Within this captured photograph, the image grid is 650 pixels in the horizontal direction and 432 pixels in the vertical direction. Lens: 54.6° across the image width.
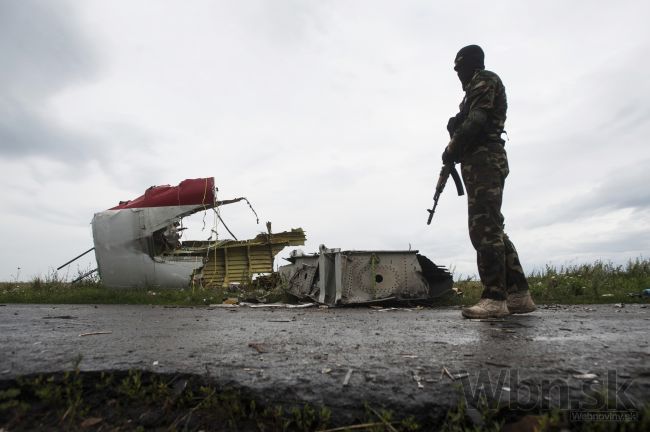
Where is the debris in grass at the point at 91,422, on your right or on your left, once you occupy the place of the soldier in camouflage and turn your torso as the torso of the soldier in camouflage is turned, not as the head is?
on your left

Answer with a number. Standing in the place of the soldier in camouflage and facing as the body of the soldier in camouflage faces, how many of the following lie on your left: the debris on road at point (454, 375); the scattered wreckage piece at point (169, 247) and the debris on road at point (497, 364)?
2

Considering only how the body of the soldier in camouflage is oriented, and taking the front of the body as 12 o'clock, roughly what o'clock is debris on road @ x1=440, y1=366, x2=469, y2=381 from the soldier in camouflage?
The debris on road is roughly at 9 o'clock from the soldier in camouflage.

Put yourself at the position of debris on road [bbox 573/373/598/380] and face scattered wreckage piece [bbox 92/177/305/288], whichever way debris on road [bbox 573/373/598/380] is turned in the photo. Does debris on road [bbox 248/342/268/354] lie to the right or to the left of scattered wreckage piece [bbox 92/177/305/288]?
left

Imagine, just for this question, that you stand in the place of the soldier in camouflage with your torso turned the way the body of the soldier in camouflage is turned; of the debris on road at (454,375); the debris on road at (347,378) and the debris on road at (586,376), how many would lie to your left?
3

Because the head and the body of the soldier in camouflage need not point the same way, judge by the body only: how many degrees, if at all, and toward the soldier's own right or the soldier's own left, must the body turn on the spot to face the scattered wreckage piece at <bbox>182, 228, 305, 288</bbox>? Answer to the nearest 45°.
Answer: approximately 45° to the soldier's own right

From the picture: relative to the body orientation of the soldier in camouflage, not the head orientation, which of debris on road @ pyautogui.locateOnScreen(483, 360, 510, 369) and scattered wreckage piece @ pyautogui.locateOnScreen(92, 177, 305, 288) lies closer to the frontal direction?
the scattered wreckage piece

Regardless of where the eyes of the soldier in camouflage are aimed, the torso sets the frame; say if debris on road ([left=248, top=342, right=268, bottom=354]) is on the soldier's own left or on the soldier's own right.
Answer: on the soldier's own left

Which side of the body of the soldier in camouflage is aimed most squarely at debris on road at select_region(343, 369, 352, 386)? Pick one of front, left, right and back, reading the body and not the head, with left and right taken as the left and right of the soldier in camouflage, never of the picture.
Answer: left

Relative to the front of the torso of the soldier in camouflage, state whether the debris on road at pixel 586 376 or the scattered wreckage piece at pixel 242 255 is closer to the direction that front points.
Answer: the scattered wreckage piece

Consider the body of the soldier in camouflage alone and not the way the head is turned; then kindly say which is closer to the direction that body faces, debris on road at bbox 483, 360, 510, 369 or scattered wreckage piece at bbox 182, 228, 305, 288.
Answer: the scattered wreckage piece

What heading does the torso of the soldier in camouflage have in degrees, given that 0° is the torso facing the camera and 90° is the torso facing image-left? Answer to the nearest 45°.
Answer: approximately 90°

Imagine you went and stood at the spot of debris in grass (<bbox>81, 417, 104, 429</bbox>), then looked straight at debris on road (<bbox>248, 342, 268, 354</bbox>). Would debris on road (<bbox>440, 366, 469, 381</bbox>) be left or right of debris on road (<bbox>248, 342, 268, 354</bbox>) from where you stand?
right

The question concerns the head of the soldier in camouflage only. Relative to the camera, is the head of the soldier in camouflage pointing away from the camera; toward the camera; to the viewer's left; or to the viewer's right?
to the viewer's left

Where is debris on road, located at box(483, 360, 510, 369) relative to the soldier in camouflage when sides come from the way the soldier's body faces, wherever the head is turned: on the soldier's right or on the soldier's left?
on the soldier's left

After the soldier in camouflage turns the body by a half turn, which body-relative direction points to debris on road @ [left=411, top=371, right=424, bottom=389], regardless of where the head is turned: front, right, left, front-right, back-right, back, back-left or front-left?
right

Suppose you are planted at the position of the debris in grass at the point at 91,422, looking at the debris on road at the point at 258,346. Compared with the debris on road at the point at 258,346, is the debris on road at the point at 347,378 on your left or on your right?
right

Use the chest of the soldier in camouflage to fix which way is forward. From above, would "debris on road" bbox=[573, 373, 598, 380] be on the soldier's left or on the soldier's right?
on the soldier's left

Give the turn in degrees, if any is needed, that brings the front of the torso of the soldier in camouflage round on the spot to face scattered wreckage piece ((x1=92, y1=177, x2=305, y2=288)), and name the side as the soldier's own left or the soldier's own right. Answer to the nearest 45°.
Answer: approximately 45° to the soldier's own right
